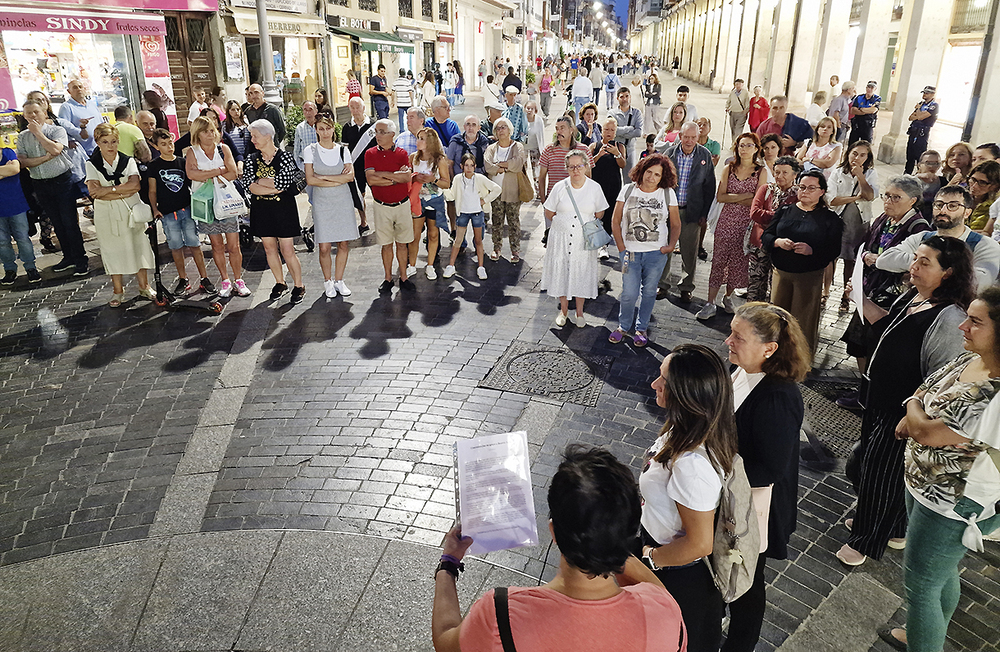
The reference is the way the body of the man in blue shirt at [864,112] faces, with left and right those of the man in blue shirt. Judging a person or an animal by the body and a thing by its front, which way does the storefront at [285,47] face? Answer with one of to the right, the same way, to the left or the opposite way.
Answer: to the left

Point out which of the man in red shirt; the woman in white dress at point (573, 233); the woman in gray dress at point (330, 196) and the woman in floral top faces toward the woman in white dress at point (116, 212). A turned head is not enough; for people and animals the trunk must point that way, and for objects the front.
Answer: the woman in floral top

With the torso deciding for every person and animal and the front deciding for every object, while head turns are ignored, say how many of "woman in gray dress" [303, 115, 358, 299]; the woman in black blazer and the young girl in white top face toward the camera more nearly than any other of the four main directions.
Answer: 2

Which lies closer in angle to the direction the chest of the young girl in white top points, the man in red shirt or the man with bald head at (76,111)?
the man in red shirt

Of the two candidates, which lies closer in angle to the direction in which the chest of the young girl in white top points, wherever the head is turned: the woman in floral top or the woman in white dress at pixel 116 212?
the woman in floral top

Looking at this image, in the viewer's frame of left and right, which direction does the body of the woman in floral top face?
facing to the left of the viewer

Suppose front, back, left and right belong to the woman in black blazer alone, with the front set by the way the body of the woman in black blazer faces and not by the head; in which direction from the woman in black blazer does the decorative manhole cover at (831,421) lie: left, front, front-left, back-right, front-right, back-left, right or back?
right

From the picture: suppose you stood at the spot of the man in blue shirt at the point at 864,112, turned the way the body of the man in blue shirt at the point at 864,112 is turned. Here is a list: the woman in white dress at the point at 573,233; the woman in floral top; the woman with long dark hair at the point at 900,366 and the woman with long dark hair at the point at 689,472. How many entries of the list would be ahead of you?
4

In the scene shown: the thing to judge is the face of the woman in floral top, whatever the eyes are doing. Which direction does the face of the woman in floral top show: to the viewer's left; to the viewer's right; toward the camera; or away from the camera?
to the viewer's left

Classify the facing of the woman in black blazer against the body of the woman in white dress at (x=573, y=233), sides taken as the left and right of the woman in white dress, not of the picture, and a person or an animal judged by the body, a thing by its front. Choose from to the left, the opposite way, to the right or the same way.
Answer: to the right
